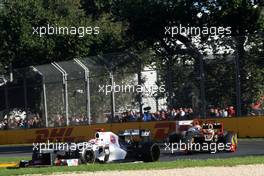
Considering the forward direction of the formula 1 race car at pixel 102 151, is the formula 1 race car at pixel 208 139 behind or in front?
behind

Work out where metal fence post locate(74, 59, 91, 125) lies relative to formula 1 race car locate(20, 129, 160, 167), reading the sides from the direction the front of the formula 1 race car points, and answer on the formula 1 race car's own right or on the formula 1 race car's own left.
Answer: on the formula 1 race car's own right

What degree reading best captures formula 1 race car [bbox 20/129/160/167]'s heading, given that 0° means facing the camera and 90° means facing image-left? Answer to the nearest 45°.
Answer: approximately 45°
